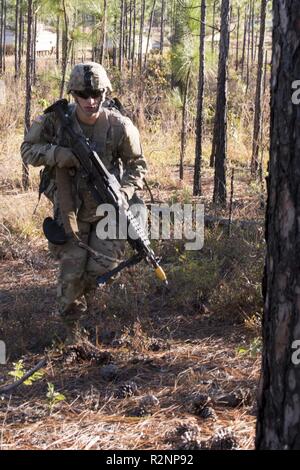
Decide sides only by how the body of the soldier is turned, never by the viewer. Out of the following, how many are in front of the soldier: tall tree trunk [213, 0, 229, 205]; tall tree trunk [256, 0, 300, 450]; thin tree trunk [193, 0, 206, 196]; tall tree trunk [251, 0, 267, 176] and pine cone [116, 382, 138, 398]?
2

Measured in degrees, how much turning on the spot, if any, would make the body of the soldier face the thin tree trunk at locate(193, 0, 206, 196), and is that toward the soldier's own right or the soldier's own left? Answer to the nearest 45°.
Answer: approximately 180°

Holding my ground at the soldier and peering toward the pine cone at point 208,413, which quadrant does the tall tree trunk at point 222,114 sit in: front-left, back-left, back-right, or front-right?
back-left

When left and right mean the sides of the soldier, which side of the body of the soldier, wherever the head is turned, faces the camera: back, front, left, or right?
front

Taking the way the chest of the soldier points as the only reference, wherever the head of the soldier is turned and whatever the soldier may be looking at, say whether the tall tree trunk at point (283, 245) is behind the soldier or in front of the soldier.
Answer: in front

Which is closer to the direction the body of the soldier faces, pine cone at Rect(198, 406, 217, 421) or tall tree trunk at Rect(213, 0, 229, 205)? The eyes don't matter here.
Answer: the pine cone

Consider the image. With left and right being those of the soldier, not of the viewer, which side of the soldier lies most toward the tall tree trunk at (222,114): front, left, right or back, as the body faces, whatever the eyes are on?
back

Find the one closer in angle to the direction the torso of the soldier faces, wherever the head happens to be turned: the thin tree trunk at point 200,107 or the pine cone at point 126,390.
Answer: the pine cone

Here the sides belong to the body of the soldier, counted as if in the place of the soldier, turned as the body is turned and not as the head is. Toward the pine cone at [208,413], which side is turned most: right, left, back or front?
front

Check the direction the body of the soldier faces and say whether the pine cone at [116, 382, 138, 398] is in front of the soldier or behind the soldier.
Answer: in front
